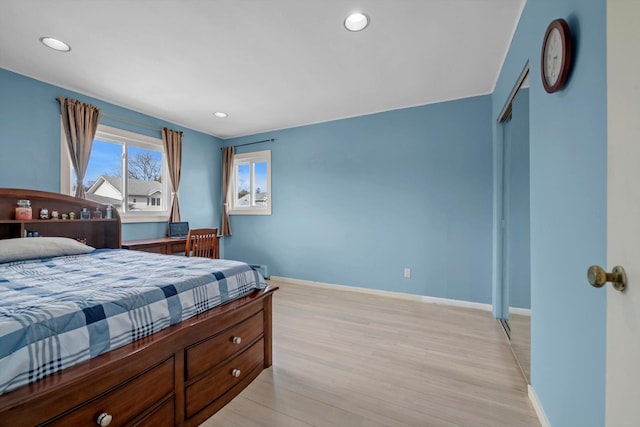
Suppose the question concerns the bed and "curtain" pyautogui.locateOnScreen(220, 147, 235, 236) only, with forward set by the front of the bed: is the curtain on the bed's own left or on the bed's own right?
on the bed's own left

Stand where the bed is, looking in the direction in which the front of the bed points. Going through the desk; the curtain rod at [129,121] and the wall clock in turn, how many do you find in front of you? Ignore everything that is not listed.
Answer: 1

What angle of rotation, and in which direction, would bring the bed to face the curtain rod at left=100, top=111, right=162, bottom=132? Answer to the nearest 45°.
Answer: approximately 135° to its left

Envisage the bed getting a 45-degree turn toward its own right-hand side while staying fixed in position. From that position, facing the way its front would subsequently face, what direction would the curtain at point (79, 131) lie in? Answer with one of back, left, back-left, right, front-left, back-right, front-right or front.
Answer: back

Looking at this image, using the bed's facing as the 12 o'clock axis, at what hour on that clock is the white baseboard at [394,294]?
The white baseboard is roughly at 10 o'clock from the bed.

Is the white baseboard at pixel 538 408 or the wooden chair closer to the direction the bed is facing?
the white baseboard

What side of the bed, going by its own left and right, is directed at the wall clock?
front

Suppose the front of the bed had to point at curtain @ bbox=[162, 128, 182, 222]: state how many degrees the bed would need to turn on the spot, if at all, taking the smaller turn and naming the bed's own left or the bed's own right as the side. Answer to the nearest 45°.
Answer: approximately 135° to the bed's own left

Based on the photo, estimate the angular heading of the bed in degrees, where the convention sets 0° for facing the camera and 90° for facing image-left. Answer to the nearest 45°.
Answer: approximately 315°

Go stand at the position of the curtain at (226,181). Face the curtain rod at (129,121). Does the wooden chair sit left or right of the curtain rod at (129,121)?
left

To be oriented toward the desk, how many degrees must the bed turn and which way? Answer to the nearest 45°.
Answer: approximately 135° to its left

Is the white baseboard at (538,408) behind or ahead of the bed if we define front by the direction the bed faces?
ahead
